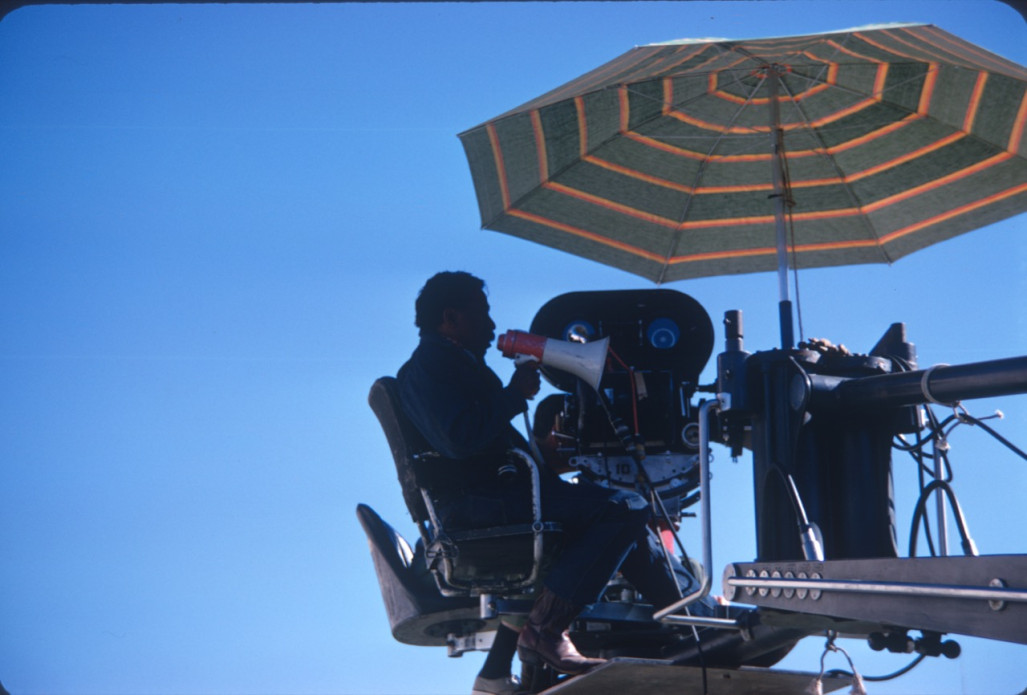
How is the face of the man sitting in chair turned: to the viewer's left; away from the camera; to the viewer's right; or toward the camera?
to the viewer's right

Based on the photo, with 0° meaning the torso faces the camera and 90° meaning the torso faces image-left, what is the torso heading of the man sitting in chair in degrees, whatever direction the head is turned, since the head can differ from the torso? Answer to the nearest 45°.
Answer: approximately 270°

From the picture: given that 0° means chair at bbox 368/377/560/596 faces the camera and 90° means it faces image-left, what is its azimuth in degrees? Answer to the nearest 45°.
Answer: approximately 270°

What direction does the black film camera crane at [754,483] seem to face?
to the viewer's right

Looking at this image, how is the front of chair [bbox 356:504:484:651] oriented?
to the viewer's right
